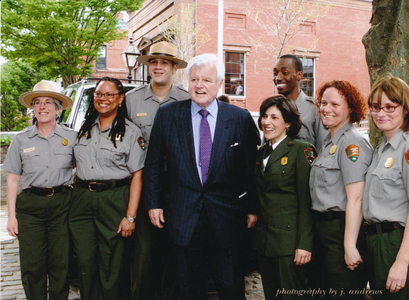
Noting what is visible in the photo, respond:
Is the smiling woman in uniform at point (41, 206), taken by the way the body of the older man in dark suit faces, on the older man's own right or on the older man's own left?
on the older man's own right

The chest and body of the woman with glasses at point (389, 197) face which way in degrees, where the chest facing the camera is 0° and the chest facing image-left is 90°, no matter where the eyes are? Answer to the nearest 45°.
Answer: approximately 45°

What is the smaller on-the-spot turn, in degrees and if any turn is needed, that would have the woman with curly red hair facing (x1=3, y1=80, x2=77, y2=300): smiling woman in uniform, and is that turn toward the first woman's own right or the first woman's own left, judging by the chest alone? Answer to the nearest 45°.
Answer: approximately 45° to the first woman's own right

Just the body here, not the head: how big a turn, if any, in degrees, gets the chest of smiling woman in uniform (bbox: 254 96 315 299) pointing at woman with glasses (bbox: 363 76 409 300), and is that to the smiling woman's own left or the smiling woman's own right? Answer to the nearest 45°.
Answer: approximately 90° to the smiling woman's own left

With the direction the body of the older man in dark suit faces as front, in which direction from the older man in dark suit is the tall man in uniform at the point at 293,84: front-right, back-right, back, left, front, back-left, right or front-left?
back-left

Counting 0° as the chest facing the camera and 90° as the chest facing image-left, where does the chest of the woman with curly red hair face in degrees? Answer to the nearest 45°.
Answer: approximately 45°

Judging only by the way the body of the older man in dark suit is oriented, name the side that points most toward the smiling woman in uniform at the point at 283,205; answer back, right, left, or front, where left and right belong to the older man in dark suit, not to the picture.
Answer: left

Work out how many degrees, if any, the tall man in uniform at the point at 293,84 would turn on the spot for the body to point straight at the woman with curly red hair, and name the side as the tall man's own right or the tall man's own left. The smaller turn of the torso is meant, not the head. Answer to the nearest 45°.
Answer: approximately 45° to the tall man's own left

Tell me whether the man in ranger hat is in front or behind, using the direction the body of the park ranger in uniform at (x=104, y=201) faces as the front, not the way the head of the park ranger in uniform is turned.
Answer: behind
